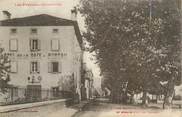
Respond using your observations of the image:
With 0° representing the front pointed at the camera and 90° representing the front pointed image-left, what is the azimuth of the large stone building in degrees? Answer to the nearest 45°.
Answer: approximately 0°
